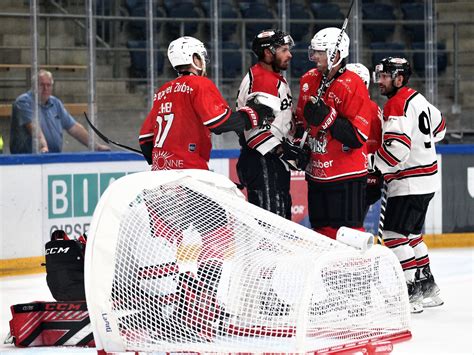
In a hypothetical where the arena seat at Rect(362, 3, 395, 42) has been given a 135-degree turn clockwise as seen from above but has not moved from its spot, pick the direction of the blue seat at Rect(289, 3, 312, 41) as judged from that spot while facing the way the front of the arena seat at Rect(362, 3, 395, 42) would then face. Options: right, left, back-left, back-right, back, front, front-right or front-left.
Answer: left

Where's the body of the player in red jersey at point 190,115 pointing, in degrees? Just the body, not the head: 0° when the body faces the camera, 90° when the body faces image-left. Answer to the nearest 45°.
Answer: approximately 225°

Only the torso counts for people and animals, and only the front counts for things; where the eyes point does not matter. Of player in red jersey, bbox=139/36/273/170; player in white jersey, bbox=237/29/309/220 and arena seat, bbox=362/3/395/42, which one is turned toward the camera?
the arena seat

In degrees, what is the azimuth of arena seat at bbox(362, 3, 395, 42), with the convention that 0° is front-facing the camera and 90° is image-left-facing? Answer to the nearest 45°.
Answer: approximately 0°

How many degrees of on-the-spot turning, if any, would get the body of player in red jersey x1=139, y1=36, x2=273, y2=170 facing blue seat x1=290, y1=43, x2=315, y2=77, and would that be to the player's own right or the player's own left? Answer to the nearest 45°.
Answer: approximately 45° to the player's own left

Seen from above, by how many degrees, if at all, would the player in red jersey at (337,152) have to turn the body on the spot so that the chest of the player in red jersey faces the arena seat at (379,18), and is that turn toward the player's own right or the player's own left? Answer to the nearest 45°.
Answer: approximately 135° to the player's own right

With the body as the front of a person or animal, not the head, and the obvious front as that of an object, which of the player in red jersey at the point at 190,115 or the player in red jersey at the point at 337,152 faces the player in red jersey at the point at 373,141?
the player in red jersey at the point at 190,115

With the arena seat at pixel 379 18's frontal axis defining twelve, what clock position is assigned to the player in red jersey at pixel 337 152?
The player in red jersey is roughly at 12 o'clock from the arena seat.

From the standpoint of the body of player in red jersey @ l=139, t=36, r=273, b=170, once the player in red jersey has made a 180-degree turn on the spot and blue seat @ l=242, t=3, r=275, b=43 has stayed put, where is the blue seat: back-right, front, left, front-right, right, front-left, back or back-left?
back-right

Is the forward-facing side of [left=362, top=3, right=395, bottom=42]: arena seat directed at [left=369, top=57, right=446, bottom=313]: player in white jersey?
yes

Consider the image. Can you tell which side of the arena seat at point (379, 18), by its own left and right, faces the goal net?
front
